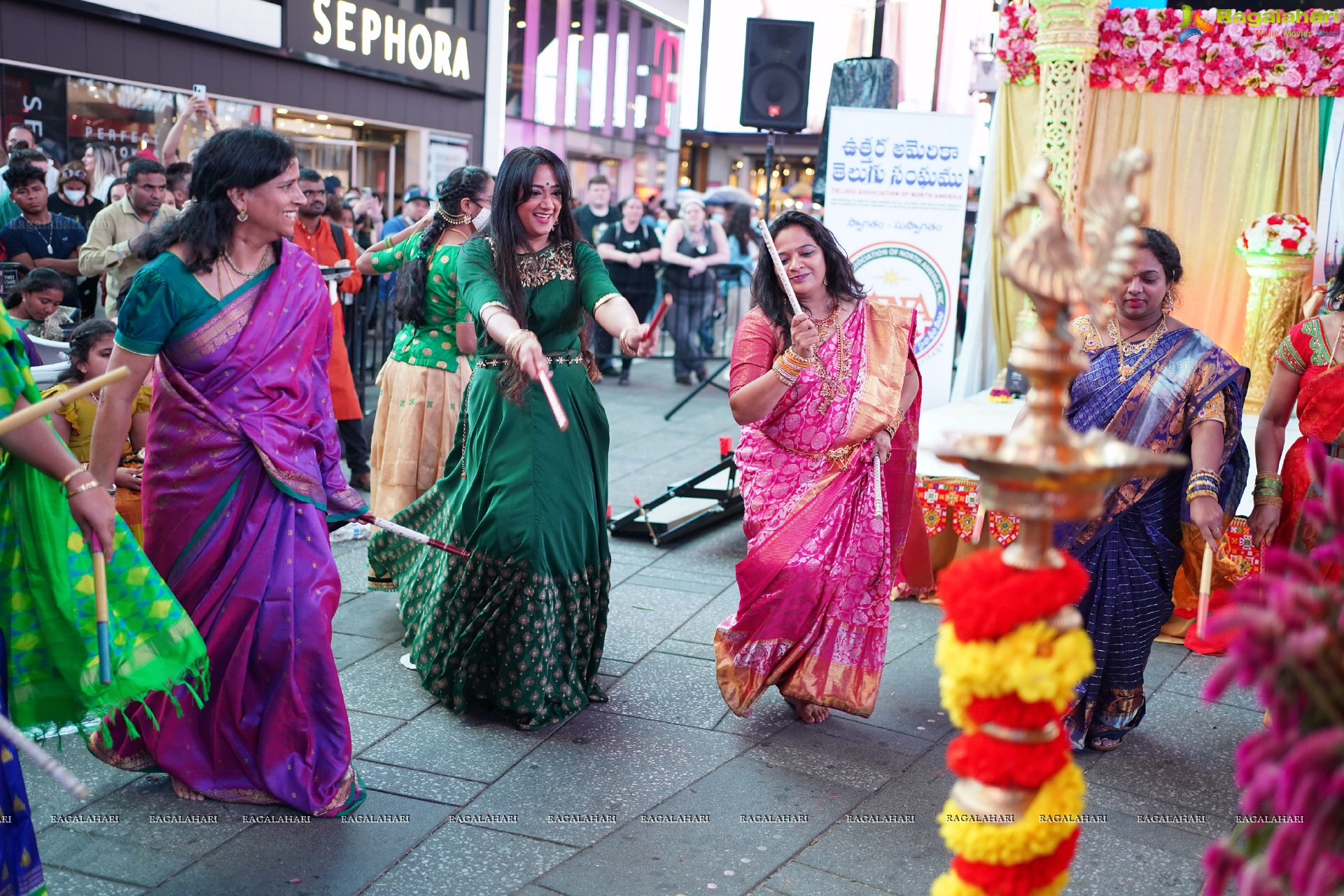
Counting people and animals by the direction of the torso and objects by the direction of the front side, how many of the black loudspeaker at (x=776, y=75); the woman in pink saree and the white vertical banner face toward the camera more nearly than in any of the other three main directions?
3

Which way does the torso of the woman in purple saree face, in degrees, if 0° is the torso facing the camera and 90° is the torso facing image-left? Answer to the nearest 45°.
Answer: approximately 315°

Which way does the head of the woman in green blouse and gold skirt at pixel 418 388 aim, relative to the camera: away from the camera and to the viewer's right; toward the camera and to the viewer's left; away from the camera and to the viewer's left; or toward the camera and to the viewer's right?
away from the camera and to the viewer's right

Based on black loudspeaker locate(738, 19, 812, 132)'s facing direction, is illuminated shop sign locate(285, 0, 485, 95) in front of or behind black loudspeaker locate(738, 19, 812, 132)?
behind

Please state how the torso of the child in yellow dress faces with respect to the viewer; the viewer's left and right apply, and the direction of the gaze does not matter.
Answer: facing the viewer and to the right of the viewer

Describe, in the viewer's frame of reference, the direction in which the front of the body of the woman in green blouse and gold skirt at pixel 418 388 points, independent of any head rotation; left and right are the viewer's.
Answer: facing away from the viewer and to the right of the viewer

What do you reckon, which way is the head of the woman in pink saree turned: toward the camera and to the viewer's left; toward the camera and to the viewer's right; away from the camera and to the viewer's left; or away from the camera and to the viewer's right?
toward the camera and to the viewer's left

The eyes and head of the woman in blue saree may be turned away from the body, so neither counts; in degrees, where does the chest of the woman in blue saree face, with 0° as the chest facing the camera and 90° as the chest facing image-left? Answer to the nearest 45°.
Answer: approximately 45°

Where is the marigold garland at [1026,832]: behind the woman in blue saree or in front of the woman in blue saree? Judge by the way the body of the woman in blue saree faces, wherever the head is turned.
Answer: in front

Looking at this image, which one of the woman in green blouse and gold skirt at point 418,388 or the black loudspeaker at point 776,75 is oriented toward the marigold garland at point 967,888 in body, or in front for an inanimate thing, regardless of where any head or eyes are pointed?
the black loudspeaker

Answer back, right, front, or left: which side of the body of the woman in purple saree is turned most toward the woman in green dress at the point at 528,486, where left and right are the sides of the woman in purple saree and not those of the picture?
left

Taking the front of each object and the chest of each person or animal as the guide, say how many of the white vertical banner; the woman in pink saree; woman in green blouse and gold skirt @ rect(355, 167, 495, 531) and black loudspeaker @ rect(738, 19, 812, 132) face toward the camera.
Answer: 3
